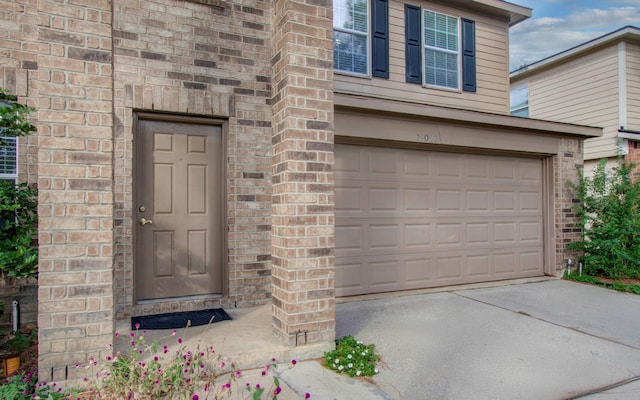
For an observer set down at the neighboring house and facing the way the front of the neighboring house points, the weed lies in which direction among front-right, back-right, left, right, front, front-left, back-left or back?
front-right

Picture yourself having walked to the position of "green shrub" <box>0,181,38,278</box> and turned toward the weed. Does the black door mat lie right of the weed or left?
left

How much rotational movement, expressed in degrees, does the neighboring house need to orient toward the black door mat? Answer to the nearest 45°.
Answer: approximately 45° to its right

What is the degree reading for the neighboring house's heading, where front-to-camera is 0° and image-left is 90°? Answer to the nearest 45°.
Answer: approximately 315°

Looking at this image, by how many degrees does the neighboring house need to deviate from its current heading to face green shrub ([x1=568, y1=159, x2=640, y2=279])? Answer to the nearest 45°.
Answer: approximately 45° to its right

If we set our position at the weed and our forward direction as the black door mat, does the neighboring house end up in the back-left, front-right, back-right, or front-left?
back-right

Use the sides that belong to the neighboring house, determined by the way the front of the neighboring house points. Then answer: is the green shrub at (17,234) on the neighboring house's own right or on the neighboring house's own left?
on the neighboring house's own right

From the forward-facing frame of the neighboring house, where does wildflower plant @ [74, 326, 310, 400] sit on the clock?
The wildflower plant is roughly at 2 o'clock from the neighboring house.
